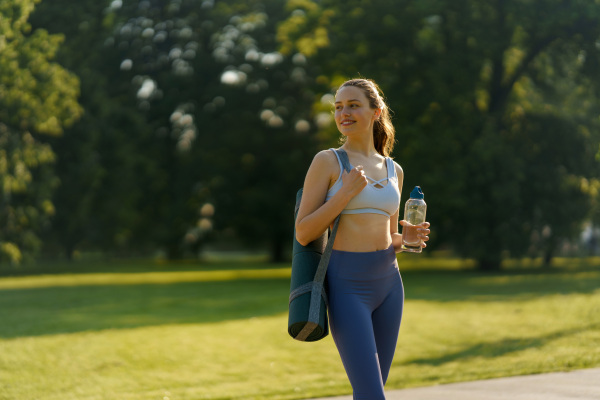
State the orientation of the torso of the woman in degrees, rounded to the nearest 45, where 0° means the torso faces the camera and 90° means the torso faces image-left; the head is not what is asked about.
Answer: approximately 315°

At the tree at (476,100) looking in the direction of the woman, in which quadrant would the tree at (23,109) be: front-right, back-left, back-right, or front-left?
front-right

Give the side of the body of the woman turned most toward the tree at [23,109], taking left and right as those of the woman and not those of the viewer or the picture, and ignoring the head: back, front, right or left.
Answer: back

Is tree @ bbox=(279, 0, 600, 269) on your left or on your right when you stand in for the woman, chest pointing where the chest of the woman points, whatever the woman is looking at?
on your left

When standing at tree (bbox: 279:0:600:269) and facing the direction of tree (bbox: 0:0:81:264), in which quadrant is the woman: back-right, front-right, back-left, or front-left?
front-left
